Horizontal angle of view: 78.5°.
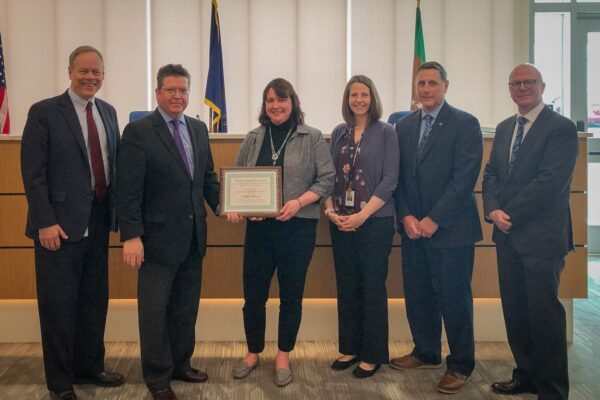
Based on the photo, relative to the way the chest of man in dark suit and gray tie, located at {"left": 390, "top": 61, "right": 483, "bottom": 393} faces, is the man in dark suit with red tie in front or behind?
in front

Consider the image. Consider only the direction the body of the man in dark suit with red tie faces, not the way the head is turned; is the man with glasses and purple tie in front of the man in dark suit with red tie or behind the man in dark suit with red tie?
in front

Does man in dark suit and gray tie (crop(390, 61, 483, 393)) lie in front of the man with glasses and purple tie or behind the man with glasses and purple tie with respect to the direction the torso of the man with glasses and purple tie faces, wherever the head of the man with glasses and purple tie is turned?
in front

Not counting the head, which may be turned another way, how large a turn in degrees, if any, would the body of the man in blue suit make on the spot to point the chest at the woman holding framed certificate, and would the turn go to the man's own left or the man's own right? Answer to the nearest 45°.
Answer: approximately 45° to the man's own right

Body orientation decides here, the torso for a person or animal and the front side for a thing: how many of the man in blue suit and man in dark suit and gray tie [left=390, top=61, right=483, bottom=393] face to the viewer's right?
0

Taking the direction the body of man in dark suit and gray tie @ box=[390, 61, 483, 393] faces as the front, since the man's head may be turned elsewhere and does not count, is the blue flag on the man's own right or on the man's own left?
on the man's own right

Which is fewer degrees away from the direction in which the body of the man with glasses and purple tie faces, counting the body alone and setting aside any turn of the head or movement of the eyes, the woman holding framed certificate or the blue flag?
the woman holding framed certificate

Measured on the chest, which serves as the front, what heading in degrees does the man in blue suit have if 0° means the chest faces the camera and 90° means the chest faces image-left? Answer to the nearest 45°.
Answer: approximately 45°

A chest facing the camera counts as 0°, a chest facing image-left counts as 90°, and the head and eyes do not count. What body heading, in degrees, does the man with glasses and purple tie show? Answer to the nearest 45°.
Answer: approximately 315°

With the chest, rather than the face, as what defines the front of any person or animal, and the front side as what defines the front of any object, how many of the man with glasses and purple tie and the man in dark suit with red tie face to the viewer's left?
0
